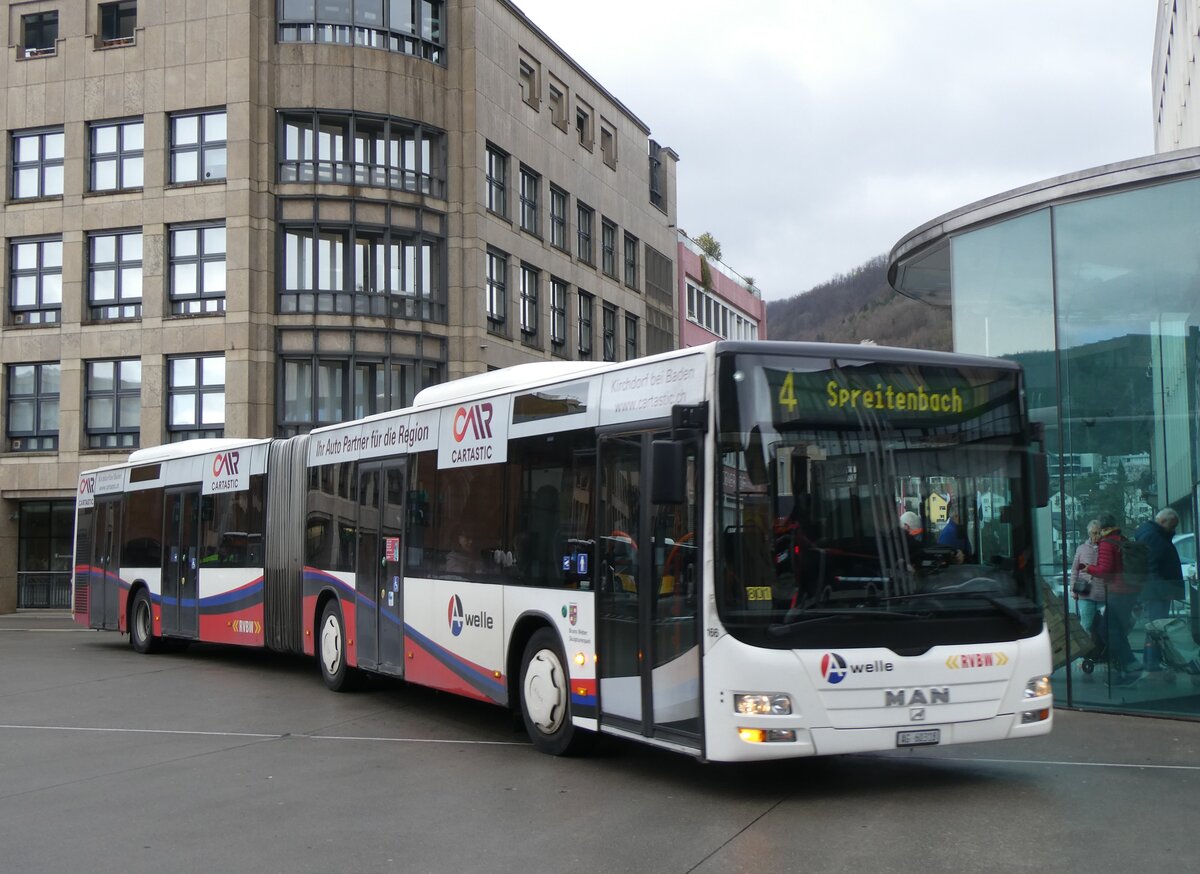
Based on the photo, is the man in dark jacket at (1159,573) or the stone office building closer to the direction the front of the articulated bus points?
the man in dark jacket

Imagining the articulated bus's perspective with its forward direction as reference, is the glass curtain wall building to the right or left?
on its left

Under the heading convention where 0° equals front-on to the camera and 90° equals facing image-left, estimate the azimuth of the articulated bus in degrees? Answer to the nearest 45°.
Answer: approximately 315°

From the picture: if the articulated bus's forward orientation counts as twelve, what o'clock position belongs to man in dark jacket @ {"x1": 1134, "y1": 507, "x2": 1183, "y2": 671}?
The man in dark jacket is roughly at 11 o'clock from the articulated bus.

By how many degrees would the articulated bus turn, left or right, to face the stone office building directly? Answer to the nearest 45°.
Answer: approximately 135° to its left
